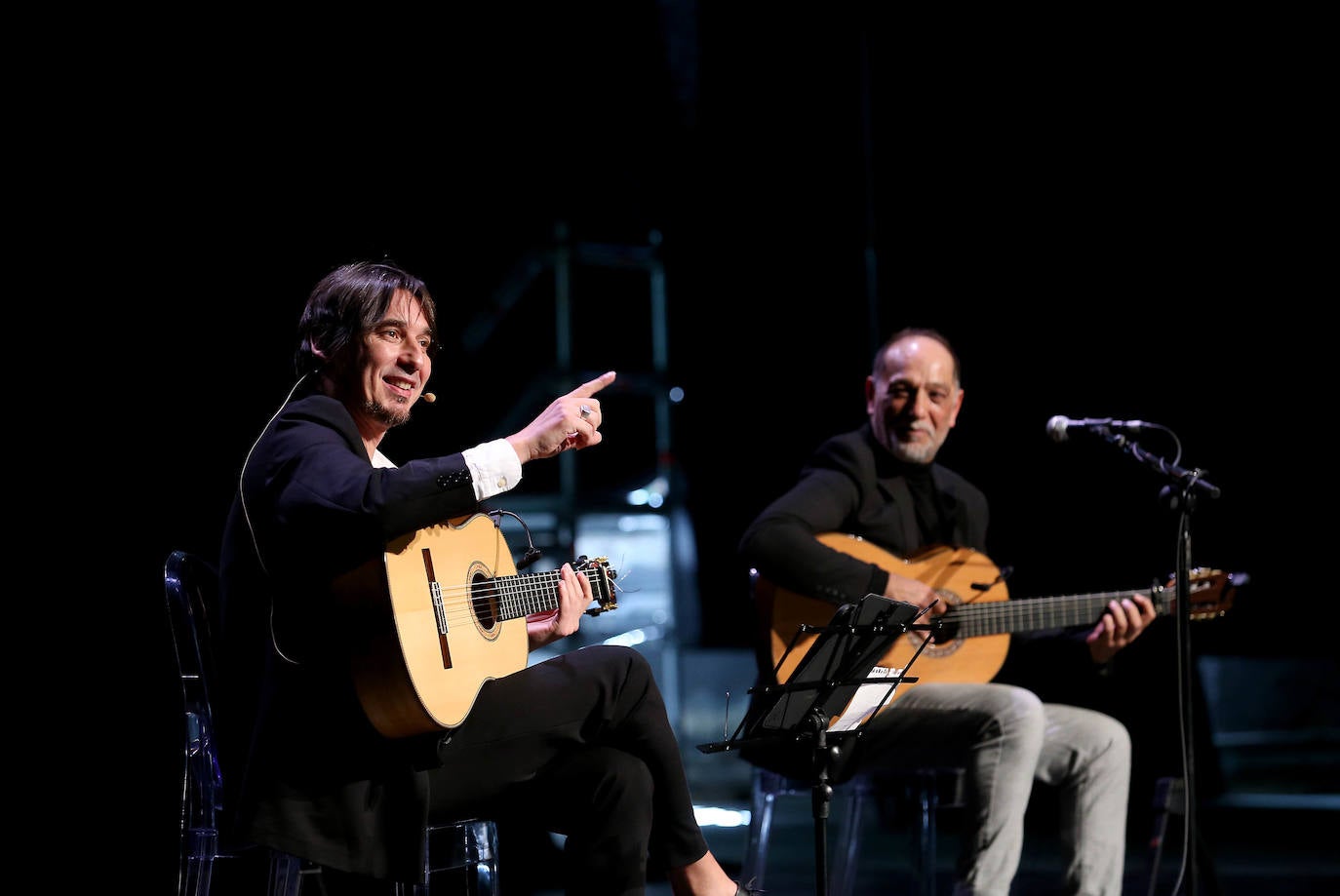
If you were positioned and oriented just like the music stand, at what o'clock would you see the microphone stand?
The microphone stand is roughly at 3 o'clock from the music stand.

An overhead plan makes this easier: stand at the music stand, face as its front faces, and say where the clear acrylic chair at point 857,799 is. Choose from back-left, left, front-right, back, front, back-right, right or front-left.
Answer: front-right

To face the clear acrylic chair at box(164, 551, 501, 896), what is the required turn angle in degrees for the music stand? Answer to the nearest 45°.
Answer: approximately 45° to its left

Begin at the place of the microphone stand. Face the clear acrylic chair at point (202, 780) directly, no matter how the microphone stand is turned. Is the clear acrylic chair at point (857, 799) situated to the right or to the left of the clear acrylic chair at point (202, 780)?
right

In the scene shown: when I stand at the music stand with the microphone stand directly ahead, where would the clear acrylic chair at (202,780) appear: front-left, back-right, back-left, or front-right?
back-left

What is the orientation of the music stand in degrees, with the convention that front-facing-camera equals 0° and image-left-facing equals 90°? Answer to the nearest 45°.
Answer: approximately 135°

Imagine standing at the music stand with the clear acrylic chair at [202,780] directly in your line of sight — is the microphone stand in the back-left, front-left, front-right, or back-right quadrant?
back-right

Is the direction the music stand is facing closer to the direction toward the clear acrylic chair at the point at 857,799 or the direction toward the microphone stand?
the clear acrylic chair
